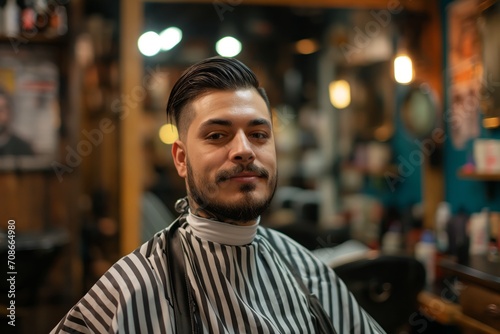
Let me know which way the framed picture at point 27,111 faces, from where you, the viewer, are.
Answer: facing the viewer

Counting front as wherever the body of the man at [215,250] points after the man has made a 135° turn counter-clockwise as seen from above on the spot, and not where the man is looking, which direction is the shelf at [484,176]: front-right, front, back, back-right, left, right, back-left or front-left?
front

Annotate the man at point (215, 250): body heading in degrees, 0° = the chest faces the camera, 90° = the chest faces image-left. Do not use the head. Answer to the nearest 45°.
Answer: approximately 0°

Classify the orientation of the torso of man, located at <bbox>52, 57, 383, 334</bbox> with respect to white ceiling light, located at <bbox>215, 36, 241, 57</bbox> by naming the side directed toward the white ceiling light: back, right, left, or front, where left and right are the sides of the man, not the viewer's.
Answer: back

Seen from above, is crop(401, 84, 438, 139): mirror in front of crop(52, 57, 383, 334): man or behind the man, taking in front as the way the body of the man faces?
behind

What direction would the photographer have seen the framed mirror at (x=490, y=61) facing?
facing the viewer and to the left of the viewer

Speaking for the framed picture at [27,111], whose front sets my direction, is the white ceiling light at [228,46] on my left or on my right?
on my left

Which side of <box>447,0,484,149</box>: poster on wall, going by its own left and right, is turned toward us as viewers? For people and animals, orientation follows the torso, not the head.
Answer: front
